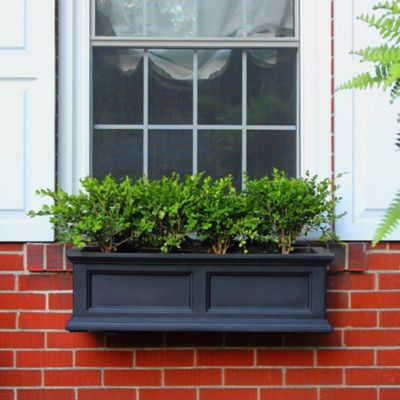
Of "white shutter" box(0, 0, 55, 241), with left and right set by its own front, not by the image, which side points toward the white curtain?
left

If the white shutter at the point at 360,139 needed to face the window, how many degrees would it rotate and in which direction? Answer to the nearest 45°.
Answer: approximately 90° to its right

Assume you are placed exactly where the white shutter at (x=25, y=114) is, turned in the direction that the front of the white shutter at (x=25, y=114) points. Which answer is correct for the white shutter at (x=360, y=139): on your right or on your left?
on your left

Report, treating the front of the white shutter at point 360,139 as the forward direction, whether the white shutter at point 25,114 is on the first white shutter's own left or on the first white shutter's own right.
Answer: on the first white shutter's own right

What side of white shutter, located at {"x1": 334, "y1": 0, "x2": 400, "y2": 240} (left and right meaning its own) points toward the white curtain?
right

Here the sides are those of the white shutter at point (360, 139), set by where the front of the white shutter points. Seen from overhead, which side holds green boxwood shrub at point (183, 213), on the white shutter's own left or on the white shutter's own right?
on the white shutter's own right

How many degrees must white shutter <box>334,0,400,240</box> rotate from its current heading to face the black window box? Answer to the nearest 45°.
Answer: approximately 45° to its right
